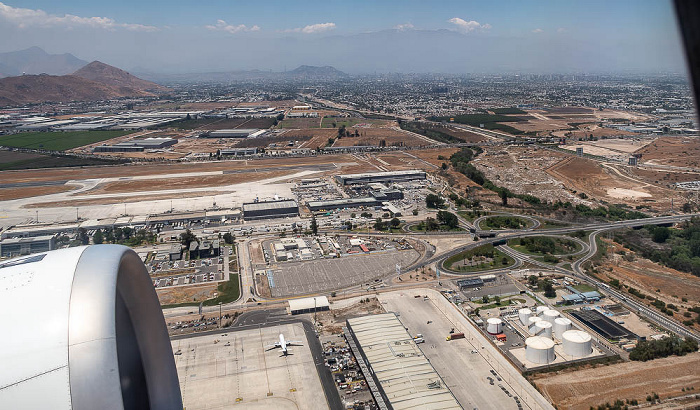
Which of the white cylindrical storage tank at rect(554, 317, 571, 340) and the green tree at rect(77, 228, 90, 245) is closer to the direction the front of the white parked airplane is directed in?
the green tree

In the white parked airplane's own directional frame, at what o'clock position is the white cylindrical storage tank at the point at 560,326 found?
The white cylindrical storage tank is roughly at 3 o'clock from the white parked airplane.

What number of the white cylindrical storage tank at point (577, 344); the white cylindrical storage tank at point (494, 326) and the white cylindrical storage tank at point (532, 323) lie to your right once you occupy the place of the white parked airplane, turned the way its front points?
3

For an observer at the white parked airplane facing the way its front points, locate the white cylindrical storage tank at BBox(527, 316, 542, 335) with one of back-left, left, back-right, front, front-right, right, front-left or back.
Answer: right

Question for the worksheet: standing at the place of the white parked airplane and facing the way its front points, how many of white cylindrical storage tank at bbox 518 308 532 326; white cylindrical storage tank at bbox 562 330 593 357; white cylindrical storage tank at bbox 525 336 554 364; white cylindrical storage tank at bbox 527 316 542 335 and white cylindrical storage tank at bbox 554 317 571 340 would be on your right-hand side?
5

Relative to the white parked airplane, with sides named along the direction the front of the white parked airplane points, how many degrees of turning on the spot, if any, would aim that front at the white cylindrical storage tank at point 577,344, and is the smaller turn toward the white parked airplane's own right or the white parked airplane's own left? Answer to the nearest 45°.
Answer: approximately 90° to the white parked airplane's own right

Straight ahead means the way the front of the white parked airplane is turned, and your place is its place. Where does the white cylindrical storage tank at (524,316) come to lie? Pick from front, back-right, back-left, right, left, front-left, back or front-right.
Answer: right

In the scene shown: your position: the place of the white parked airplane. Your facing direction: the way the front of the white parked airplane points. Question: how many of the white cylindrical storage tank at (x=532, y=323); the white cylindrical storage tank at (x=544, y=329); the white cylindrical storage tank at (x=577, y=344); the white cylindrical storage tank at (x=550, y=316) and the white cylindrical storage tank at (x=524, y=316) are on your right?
5

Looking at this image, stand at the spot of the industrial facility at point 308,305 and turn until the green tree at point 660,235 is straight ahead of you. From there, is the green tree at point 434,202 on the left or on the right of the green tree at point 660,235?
left

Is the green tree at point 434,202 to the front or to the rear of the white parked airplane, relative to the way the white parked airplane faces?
to the front

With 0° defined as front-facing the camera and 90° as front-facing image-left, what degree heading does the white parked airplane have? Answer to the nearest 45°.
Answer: approximately 180°

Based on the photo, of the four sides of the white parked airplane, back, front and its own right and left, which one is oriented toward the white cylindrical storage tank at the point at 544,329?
right
